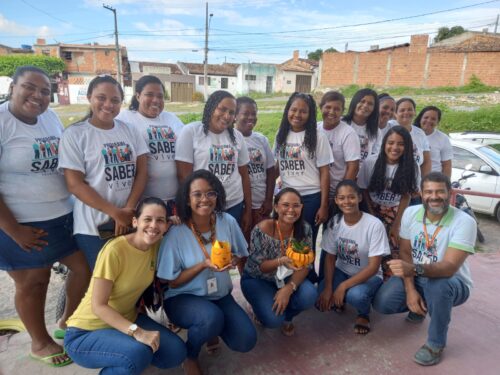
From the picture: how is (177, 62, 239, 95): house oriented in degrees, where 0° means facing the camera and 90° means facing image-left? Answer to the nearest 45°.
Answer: approximately 0°

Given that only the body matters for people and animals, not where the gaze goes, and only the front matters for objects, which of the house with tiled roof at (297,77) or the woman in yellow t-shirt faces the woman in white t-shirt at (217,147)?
the house with tiled roof

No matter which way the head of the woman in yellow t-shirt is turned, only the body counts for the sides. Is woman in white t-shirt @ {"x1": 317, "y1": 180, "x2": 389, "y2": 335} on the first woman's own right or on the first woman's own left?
on the first woman's own left

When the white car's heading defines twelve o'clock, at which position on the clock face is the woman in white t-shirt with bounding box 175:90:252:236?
The woman in white t-shirt is roughly at 2 o'clock from the white car.

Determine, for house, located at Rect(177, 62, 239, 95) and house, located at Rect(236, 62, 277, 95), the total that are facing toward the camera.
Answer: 2

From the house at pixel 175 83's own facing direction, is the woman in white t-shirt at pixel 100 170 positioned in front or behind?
in front

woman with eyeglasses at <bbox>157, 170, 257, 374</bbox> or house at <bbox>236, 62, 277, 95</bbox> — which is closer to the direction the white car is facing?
the woman with eyeglasses

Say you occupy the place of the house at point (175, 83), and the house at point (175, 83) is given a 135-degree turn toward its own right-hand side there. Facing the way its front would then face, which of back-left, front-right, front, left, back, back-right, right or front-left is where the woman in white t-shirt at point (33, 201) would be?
back-left

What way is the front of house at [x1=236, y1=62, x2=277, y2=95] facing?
toward the camera

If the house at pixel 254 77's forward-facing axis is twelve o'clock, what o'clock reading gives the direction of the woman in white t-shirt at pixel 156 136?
The woman in white t-shirt is roughly at 12 o'clock from the house.

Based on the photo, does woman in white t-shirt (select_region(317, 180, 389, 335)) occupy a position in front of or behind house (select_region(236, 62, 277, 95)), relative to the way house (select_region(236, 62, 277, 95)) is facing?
in front

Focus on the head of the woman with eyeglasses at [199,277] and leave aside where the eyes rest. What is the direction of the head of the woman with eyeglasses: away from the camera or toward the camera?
toward the camera

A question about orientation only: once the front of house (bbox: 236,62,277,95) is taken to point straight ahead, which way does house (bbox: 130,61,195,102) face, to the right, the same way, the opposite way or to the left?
the same way

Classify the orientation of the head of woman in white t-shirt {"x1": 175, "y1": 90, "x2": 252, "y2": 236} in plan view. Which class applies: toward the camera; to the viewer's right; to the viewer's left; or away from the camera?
toward the camera

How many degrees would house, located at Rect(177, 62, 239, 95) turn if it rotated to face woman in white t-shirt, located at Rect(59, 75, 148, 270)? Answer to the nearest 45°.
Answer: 0° — it already faces them

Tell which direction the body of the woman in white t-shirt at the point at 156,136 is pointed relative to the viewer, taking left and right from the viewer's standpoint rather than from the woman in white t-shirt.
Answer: facing the viewer and to the right of the viewer

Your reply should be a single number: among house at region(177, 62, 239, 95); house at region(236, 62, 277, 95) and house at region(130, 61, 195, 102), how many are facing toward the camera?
3

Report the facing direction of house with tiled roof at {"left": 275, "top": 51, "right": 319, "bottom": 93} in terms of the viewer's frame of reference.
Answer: facing the viewer

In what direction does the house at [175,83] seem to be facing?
toward the camera
